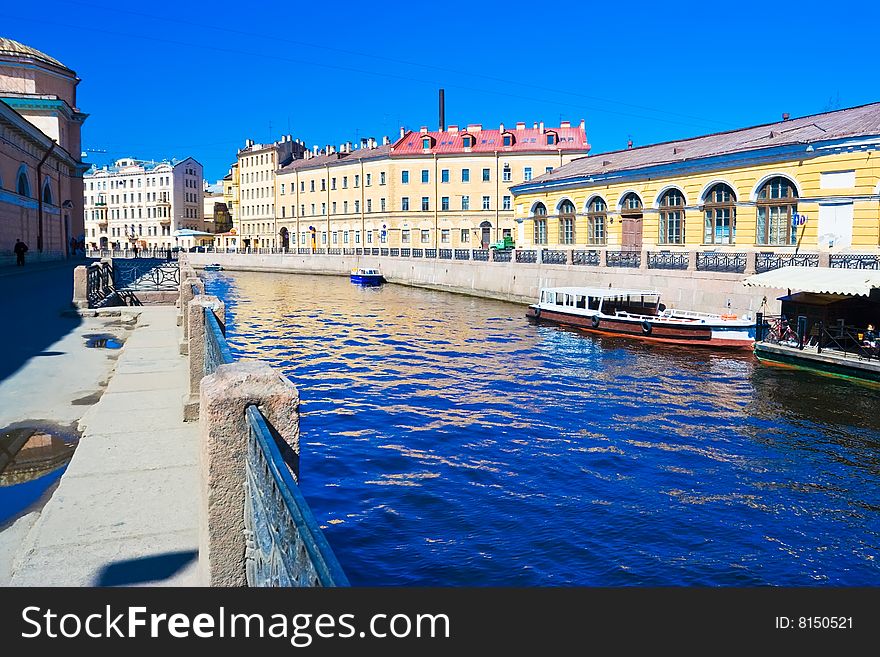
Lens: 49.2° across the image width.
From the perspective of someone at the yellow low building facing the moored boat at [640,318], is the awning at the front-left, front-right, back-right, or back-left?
front-left

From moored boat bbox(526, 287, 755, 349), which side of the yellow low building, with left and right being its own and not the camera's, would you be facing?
front

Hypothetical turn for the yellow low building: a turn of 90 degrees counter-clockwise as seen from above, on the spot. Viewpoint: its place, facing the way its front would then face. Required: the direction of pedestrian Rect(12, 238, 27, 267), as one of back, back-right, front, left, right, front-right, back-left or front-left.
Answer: back-right

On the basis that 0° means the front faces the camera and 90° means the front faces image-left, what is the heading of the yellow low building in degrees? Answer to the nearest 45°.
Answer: approximately 45°

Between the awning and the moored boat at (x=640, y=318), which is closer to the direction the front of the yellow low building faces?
the moored boat

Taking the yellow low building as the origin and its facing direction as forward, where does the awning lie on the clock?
The awning is roughly at 10 o'clock from the yellow low building.
